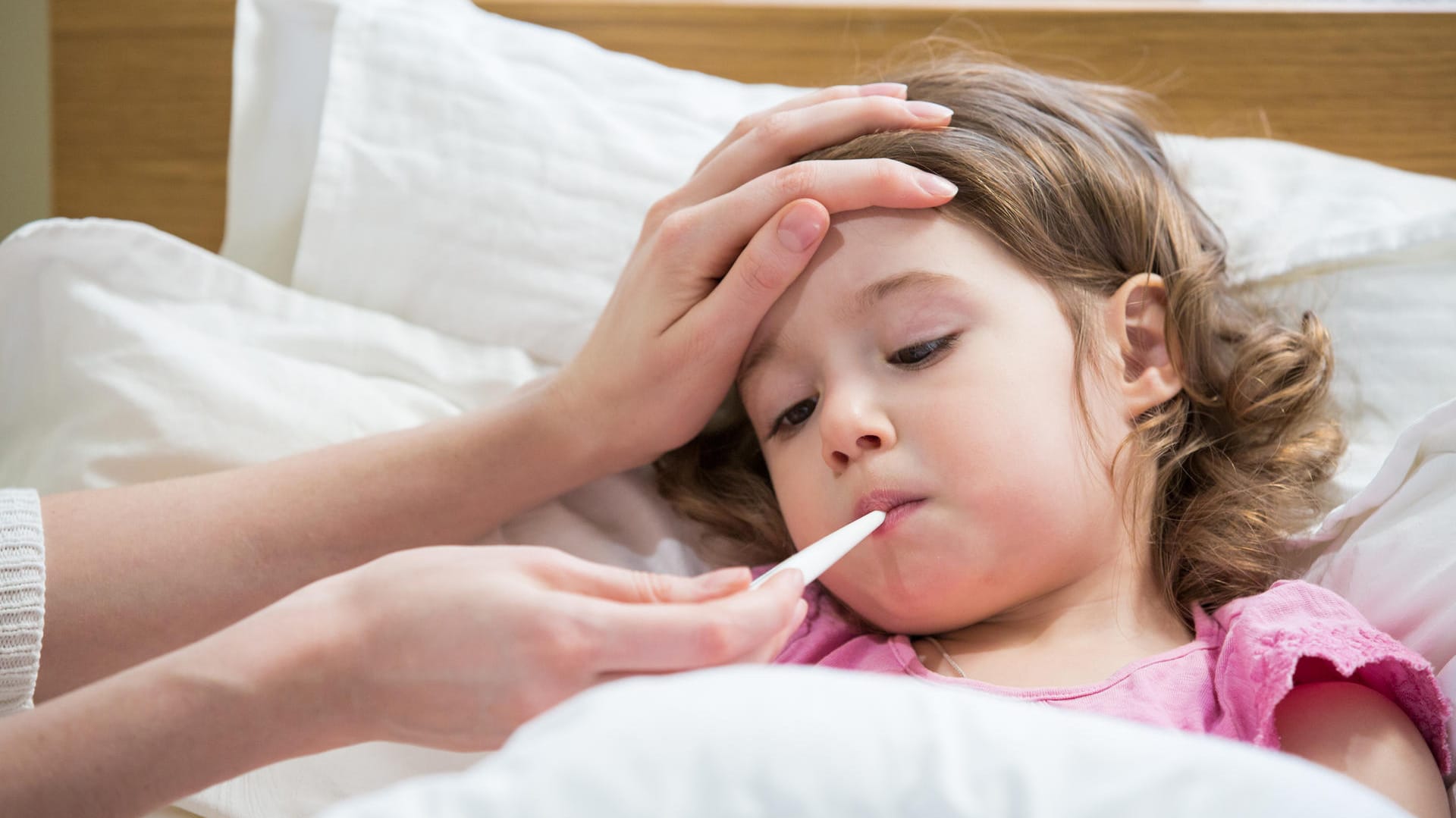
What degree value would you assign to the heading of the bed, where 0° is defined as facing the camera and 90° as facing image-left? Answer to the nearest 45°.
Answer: approximately 0°
